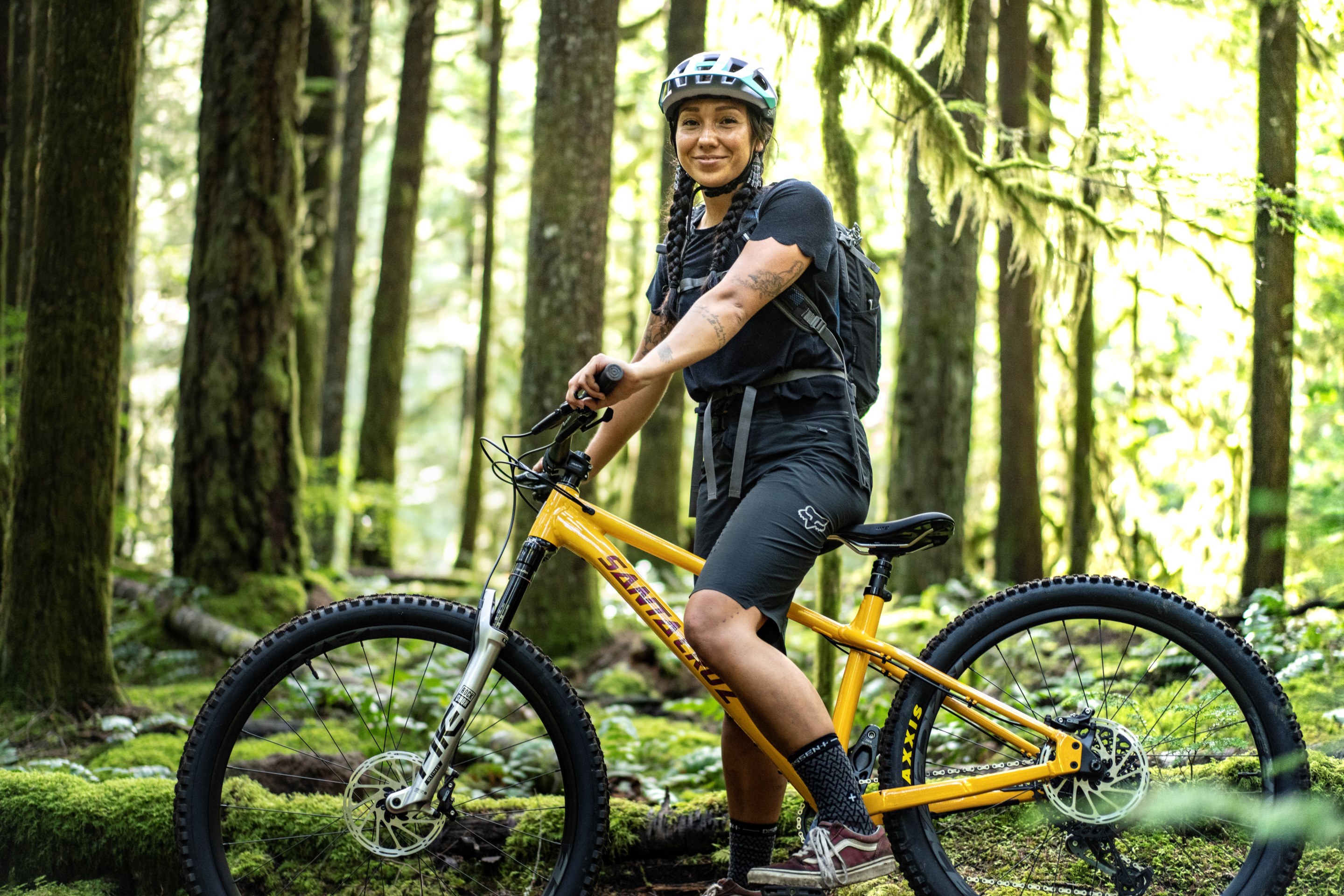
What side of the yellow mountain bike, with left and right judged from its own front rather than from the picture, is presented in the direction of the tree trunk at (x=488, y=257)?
right

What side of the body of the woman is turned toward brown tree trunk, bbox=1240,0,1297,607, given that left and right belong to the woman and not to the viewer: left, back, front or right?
back

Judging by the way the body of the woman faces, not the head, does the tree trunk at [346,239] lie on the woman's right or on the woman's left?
on the woman's right

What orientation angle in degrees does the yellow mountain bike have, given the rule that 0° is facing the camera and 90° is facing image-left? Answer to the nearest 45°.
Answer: approximately 90°

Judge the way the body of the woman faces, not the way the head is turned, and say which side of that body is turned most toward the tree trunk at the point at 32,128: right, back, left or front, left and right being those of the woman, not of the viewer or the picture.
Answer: right

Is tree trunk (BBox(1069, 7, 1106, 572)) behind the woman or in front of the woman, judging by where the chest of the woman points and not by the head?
behind

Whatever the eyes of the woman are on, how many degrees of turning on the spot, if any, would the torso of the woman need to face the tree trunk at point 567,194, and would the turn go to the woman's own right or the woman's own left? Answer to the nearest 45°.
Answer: approximately 135° to the woman's own right
